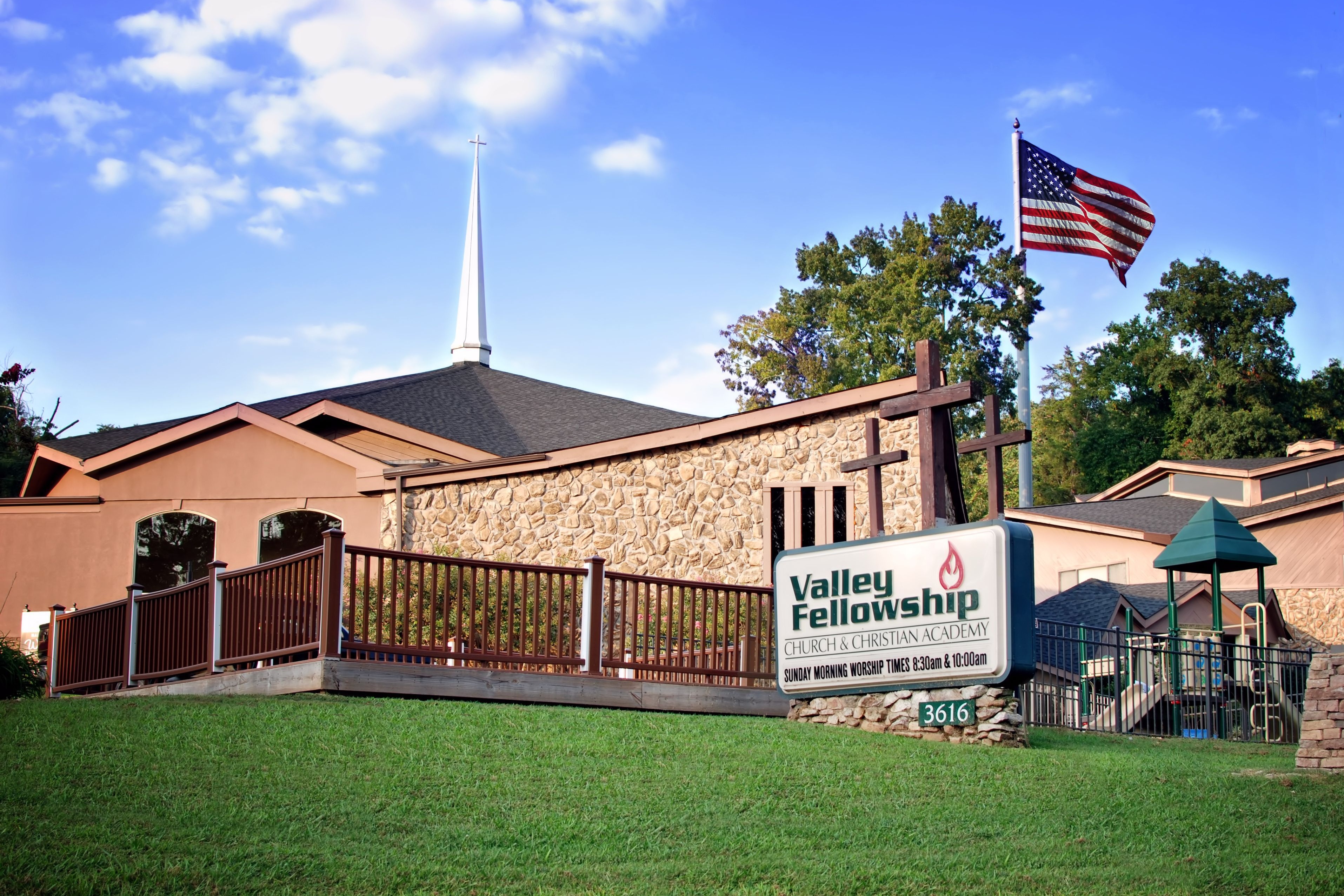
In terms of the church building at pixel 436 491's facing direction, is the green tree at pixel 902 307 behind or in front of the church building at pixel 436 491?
behind

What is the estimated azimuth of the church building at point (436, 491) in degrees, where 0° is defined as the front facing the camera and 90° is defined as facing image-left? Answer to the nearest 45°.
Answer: approximately 45°

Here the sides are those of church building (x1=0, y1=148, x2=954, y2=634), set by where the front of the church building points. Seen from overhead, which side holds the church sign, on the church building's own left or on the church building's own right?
on the church building's own left

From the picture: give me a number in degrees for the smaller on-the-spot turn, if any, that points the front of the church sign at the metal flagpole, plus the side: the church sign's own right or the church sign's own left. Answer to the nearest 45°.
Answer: approximately 135° to the church sign's own right

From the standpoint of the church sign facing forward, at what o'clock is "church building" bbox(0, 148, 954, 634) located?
The church building is roughly at 3 o'clock from the church sign.

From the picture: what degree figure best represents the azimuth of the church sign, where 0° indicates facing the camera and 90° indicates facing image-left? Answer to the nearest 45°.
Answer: approximately 45°

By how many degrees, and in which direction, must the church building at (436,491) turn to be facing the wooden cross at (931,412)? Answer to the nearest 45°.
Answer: approximately 90° to its left

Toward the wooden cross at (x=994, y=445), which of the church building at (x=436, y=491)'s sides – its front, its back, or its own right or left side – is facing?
left
